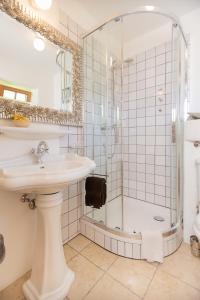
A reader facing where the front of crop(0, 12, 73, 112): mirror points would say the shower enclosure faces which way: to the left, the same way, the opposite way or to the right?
to the right

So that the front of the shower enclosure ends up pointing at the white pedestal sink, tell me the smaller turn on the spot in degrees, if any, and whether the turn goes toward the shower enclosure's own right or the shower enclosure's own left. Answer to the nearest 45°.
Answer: approximately 45° to the shower enclosure's own right

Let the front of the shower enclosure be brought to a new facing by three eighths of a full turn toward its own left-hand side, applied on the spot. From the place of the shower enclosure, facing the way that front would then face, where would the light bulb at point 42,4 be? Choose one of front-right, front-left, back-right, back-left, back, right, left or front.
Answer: back

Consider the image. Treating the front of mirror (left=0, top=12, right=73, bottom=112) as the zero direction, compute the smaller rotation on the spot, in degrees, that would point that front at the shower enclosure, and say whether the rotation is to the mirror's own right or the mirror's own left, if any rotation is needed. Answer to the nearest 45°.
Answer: approximately 45° to the mirror's own left

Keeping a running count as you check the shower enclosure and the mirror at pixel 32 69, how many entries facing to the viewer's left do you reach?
0

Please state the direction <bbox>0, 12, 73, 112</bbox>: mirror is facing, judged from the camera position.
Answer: facing the viewer and to the right of the viewer

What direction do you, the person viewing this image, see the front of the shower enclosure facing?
facing the viewer
